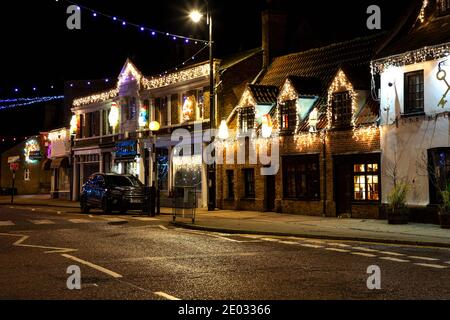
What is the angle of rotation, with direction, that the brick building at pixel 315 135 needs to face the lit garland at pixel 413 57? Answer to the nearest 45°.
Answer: approximately 90° to its left

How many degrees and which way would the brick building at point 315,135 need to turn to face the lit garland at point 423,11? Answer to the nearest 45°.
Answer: approximately 90° to its left

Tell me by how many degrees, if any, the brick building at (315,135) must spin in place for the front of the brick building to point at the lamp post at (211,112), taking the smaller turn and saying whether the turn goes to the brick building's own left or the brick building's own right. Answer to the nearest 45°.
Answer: approximately 45° to the brick building's own right

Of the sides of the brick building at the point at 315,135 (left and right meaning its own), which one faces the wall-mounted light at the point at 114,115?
right

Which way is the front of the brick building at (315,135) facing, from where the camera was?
facing the viewer and to the left of the viewer

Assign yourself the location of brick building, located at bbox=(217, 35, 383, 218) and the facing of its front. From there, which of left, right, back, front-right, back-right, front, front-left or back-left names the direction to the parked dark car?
front-right

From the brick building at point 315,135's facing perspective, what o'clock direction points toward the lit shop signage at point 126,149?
The lit shop signage is roughly at 3 o'clock from the brick building.

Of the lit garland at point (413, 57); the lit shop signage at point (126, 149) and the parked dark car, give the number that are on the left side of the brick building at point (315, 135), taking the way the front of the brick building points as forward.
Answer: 1

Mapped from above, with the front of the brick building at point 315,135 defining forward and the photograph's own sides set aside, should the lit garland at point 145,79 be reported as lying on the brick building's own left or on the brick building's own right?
on the brick building's own right

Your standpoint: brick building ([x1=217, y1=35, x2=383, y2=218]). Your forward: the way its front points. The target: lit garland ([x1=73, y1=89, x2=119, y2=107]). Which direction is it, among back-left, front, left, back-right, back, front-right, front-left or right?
right

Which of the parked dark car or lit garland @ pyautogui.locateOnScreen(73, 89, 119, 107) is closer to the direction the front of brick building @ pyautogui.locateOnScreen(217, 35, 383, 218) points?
the parked dark car

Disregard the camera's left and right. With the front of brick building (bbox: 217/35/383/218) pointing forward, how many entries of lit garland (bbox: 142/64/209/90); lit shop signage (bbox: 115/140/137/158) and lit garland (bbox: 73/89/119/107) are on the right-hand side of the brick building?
3

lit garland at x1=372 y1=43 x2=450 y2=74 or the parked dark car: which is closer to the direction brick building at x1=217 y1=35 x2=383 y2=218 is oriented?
the parked dark car

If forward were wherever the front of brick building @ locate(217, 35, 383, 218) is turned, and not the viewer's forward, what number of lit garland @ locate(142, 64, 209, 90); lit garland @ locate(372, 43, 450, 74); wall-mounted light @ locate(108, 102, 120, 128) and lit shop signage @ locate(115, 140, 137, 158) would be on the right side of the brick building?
3
